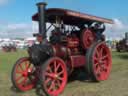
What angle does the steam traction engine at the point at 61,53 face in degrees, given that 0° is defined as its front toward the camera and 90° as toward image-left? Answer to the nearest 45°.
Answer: approximately 45°
